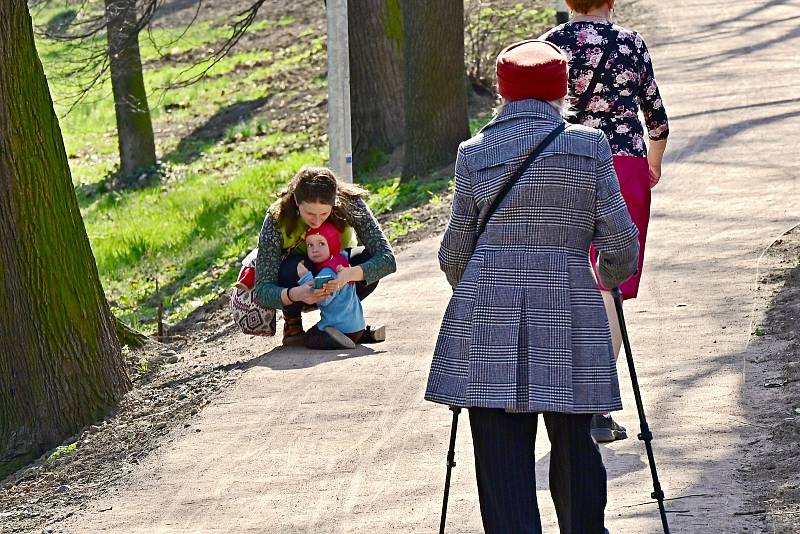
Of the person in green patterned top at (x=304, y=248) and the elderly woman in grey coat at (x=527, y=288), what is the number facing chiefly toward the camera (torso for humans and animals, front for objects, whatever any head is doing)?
1

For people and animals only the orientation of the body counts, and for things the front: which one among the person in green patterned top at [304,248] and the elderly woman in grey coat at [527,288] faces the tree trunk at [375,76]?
the elderly woman in grey coat

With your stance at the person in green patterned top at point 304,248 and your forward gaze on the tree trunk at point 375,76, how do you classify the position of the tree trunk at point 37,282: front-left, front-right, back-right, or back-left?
back-left

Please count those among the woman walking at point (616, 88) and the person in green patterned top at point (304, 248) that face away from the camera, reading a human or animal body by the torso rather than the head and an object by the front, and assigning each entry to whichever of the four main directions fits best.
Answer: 1

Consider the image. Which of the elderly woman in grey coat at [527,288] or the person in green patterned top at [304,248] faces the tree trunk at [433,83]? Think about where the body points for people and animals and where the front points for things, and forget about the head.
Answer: the elderly woman in grey coat

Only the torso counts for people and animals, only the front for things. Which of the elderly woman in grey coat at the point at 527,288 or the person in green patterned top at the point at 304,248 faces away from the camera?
the elderly woman in grey coat

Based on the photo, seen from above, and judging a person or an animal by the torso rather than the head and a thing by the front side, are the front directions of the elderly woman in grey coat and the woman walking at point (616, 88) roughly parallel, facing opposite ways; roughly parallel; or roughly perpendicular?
roughly parallel

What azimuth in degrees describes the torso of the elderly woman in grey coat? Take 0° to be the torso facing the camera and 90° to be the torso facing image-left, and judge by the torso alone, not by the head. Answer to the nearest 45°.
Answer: approximately 180°

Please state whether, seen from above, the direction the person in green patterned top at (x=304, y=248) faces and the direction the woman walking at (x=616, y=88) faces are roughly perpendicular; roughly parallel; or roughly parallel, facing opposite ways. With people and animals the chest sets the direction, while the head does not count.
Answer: roughly parallel, facing opposite ways

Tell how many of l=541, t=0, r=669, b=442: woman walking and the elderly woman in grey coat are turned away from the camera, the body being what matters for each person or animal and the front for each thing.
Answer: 2

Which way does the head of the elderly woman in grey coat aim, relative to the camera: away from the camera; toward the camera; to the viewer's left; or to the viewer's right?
away from the camera

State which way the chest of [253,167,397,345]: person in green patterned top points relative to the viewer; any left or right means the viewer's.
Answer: facing the viewer

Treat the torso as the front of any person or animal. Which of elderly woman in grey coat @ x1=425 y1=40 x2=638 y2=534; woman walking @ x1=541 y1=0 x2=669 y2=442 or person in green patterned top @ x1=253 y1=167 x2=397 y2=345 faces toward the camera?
the person in green patterned top

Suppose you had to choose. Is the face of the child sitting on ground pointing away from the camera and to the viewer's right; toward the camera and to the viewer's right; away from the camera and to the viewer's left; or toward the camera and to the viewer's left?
toward the camera and to the viewer's left

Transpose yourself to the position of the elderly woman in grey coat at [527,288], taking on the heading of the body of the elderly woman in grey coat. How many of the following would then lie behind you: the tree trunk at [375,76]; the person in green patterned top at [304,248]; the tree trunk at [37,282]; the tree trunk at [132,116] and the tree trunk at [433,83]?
0

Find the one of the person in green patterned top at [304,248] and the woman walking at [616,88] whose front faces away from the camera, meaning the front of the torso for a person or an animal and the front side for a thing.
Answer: the woman walking

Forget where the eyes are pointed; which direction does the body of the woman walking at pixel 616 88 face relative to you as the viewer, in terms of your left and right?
facing away from the viewer
